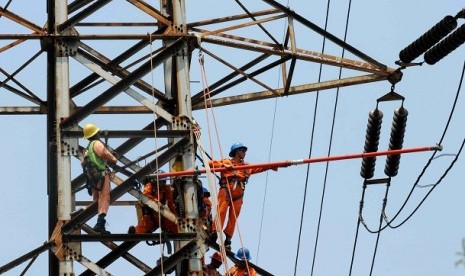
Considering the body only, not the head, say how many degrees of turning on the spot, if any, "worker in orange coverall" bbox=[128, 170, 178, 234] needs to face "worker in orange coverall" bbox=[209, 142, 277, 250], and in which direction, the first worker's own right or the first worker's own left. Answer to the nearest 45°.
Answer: approximately 45° to the first worker's own left

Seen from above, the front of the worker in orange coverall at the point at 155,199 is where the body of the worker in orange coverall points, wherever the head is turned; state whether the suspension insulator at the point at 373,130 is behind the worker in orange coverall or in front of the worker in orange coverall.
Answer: in front

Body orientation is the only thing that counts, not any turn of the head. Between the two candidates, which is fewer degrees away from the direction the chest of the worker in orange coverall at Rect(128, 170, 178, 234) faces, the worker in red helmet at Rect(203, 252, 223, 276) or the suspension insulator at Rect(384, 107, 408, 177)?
the suspension insulator

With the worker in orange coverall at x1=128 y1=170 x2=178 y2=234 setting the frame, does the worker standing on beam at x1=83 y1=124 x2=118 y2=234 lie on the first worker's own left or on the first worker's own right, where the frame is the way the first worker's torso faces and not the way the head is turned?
on the first worker's own right

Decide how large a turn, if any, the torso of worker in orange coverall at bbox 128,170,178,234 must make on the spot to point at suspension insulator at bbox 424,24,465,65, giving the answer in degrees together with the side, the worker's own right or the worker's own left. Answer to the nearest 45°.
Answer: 0° — they already face it

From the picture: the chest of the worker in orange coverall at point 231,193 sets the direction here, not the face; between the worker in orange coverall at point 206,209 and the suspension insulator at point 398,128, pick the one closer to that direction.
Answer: the suspension insulator

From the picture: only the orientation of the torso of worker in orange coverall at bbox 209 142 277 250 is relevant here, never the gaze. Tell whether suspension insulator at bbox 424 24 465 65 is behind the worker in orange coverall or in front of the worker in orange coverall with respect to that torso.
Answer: in front

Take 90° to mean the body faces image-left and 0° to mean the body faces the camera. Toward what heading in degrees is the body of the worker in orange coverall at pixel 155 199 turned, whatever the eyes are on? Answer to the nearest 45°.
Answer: approximately 270°

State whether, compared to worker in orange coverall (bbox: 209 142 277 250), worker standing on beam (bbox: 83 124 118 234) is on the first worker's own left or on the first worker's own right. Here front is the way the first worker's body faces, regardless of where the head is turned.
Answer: on the first worker's own right

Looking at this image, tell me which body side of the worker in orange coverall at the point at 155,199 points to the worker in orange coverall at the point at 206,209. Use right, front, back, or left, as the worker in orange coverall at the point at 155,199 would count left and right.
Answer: front

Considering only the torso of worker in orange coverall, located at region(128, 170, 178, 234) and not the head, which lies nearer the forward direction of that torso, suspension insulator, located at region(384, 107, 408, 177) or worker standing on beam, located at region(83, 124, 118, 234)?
the suspension insulator

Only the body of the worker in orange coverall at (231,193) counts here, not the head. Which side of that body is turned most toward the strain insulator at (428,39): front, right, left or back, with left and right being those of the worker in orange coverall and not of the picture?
front

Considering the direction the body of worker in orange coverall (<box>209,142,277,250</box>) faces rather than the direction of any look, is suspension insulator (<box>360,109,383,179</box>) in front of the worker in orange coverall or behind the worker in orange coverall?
in front

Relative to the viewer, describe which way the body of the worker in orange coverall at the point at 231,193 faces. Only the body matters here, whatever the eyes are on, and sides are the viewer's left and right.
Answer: facing the viewer and to the right of the viewer

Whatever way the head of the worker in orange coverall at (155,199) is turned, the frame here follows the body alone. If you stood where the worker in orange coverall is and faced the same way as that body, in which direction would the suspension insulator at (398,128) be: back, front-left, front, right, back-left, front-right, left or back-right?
front

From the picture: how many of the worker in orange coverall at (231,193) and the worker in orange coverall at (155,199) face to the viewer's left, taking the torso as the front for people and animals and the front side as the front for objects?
0
